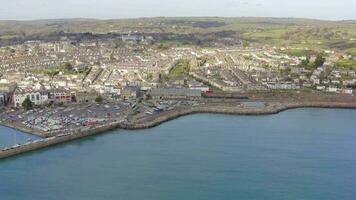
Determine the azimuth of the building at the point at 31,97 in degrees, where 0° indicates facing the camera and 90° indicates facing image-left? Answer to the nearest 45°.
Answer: approximately 0°

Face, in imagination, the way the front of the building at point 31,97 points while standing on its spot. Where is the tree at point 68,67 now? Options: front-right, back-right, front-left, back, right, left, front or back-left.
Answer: back

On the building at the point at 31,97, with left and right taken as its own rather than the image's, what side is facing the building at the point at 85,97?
left

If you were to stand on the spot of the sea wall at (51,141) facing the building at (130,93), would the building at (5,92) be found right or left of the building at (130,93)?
left

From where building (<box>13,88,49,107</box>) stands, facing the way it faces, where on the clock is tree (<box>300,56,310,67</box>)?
The tree is roughly at 8 o'clock from the building.

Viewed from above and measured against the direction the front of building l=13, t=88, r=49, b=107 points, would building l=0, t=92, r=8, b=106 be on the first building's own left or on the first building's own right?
on the first building's own right

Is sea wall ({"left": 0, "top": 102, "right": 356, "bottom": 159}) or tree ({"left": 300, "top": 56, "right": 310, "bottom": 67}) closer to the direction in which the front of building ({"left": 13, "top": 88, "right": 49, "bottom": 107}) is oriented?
the sea wall

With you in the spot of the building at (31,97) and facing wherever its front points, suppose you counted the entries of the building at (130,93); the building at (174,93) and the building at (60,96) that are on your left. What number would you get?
3

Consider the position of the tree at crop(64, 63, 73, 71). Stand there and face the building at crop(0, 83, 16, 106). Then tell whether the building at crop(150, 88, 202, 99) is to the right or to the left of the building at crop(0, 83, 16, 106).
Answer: left

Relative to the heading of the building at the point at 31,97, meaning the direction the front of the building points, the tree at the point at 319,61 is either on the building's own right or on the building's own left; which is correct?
on the building's own left

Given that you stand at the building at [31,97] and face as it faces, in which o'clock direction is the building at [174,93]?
the building at [174,93] is roughly at 9 o'clock from the building at [31,97].
